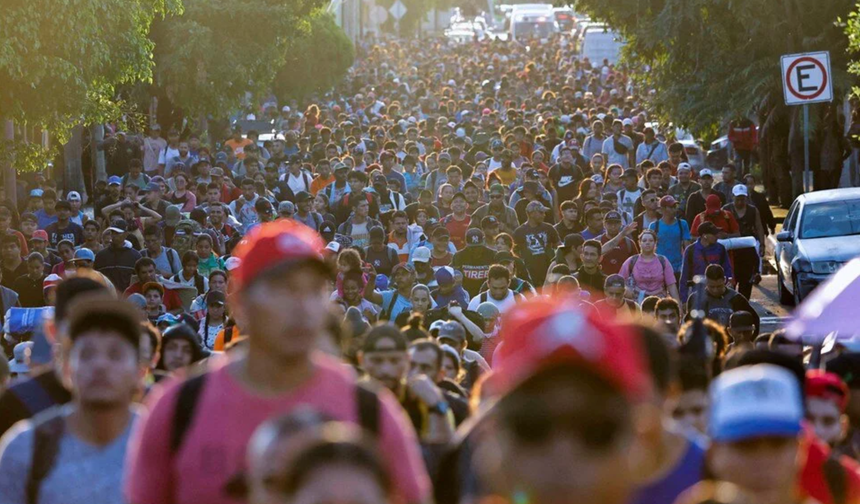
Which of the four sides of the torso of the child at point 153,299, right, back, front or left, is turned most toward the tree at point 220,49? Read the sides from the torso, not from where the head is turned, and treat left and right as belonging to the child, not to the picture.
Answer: back

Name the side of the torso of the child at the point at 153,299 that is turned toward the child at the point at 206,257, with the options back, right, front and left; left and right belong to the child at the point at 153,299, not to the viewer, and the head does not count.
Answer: back

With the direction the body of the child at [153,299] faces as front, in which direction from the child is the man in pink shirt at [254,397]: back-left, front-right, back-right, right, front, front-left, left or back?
front

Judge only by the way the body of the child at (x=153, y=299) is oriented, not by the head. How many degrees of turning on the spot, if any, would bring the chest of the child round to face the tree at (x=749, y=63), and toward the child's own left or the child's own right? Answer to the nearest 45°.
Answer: approximately 135° to the child's own left

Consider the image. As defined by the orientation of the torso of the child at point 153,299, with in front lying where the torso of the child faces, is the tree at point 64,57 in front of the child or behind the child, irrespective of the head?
behind

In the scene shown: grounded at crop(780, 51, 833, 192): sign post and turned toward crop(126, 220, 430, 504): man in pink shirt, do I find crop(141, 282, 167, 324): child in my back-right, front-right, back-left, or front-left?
front-right

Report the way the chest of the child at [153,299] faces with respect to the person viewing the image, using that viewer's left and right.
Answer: facing the viewer

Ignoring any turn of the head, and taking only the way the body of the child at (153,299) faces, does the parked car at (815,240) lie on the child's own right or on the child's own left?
on the child's own left

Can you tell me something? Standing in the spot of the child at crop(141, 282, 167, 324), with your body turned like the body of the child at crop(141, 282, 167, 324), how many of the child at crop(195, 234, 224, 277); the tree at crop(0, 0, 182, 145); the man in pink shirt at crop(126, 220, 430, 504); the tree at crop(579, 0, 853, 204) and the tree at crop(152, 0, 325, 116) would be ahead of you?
1

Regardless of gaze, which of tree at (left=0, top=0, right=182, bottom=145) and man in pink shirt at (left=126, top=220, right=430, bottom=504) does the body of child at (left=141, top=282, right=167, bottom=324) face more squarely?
the man in pink shirt
